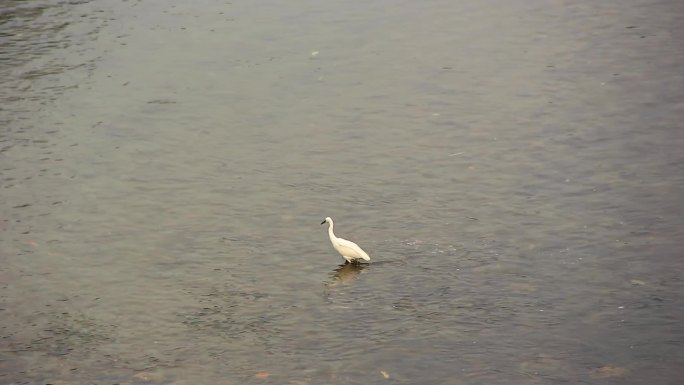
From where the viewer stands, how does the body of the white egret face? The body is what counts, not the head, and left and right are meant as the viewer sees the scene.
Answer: facing to the left of the viewer
